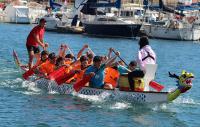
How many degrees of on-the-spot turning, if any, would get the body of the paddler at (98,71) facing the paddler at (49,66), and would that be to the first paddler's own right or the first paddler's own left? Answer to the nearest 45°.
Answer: approximately 180°

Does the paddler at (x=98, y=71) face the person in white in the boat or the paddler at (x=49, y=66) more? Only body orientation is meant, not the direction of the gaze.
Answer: the person in white in the boat

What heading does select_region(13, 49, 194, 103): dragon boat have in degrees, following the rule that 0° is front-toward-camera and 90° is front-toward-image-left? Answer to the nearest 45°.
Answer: approximately 270°

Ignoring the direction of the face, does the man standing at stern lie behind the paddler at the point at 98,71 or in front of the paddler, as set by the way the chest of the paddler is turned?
behind
